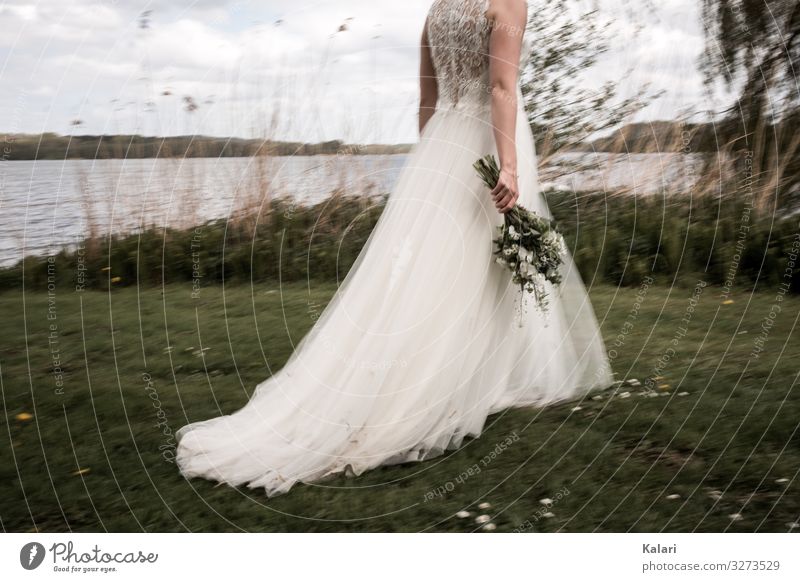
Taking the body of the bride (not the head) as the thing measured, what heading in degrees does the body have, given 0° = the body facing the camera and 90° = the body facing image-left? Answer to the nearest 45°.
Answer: approximately 225°
